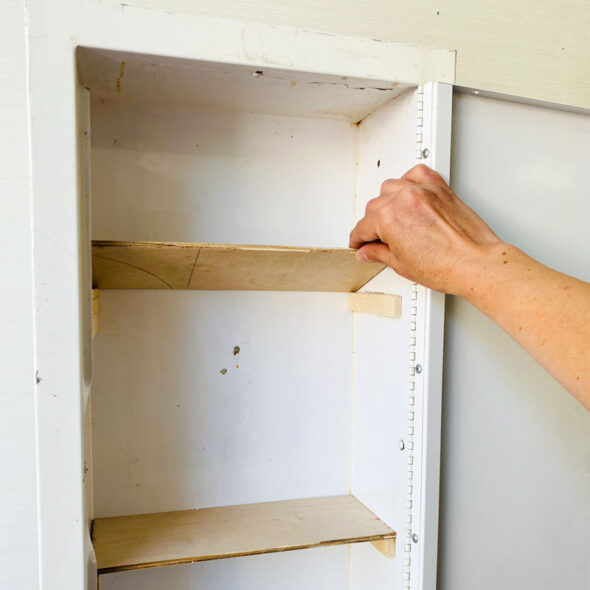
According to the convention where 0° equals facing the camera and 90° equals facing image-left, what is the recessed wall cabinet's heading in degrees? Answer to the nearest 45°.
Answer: approximately 315°
